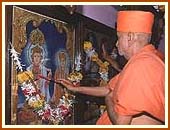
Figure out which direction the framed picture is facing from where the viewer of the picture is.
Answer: facing the viewer and to the right of the viewer
